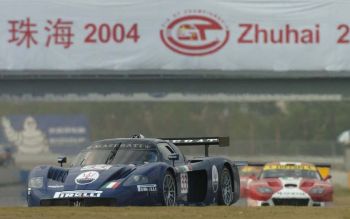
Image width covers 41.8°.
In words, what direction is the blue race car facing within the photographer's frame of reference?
facing the viewer and to the left of the viewer

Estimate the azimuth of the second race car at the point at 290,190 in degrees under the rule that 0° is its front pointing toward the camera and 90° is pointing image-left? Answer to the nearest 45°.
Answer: approximately 0°

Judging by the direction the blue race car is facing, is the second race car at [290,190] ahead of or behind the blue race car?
behind

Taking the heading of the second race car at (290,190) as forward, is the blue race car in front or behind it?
in front

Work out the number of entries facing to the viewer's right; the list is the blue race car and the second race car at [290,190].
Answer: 0
